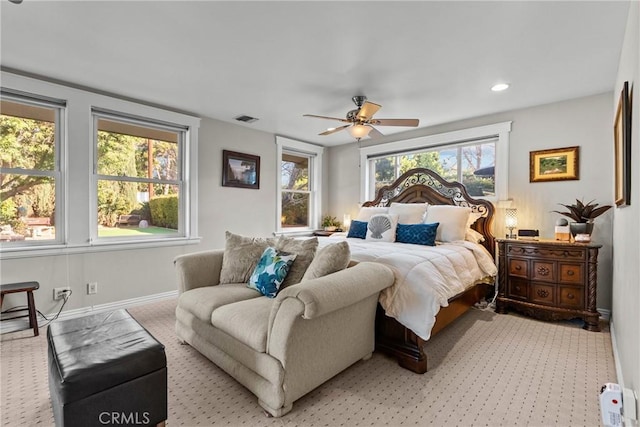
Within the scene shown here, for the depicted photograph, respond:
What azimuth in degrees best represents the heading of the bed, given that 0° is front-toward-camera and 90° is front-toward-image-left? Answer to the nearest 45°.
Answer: approximately 45°

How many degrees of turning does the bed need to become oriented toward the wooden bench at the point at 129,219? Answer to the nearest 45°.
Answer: approximately 45° to its right

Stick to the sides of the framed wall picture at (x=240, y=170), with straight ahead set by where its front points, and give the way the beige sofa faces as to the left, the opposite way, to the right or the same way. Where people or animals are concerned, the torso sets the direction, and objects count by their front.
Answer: to the right

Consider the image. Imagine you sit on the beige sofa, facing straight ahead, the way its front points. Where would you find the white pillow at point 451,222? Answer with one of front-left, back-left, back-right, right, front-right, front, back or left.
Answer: back

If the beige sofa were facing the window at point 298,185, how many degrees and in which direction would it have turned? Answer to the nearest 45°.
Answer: approximately 135° to its right

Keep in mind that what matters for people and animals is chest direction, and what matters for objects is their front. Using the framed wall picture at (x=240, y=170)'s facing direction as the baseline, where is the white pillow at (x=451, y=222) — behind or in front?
in front

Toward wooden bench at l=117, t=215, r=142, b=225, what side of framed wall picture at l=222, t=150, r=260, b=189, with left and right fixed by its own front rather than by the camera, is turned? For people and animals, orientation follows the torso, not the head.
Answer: back

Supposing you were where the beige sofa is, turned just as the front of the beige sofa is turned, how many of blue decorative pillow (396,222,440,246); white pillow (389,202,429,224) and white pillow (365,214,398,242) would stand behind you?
3

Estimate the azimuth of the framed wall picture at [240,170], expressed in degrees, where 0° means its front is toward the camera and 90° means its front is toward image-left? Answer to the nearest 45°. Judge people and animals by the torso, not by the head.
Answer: approximately 315°

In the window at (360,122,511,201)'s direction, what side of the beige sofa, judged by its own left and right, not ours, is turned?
back

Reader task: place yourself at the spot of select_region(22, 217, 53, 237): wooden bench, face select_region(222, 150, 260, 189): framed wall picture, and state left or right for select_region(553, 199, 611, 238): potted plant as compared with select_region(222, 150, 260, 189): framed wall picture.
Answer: right

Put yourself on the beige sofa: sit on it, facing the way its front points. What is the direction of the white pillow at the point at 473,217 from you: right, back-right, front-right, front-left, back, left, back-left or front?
back
